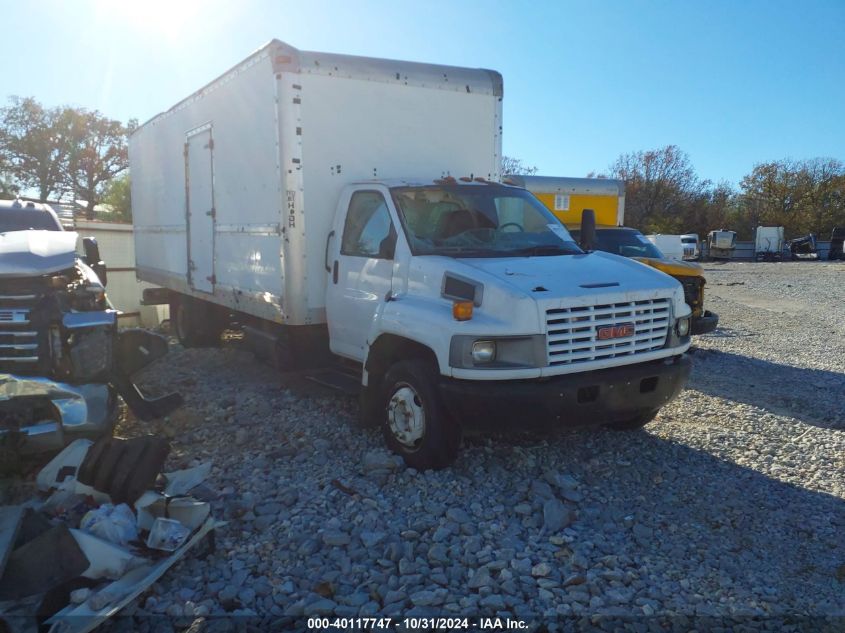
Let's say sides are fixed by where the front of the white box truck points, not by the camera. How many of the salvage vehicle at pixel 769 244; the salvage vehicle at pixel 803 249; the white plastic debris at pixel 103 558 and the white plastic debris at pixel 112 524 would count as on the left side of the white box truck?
2

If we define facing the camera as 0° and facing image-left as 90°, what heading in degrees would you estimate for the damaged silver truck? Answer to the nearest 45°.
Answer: approximately 0°

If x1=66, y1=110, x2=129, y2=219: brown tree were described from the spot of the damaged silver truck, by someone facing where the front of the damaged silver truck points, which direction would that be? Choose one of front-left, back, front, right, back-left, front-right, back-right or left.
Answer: back

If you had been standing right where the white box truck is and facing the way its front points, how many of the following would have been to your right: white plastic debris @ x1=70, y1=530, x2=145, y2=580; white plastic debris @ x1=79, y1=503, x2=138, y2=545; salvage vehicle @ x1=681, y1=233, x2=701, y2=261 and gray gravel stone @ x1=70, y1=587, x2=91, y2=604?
3

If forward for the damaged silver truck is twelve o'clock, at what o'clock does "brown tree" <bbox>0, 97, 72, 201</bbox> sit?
The brown tree is roughly at 6 o'clock from the damaged silver truck.

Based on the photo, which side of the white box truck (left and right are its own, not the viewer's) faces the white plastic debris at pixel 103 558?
right

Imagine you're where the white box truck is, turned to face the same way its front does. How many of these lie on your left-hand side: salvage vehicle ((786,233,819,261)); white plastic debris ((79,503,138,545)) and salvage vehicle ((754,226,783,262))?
2

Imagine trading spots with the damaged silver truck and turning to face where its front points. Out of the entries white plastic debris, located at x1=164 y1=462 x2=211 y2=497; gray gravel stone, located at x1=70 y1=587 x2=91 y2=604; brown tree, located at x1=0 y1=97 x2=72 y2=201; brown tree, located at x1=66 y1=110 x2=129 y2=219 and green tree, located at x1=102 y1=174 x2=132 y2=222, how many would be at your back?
3

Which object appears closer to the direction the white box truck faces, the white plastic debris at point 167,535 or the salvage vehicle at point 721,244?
the white plastic debris

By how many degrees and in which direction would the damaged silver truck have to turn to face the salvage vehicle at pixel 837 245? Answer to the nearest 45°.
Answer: approximately 135° to its left

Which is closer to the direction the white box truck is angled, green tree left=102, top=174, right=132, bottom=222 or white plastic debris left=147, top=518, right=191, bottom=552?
the white plastic debris

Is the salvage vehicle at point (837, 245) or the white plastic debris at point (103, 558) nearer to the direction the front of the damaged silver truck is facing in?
the white plastic debris

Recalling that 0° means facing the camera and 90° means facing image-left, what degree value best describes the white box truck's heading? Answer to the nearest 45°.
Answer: approximately 315°

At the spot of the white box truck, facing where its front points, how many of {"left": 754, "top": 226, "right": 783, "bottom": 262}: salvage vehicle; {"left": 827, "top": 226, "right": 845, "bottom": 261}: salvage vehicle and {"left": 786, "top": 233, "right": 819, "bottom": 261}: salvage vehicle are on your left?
3
